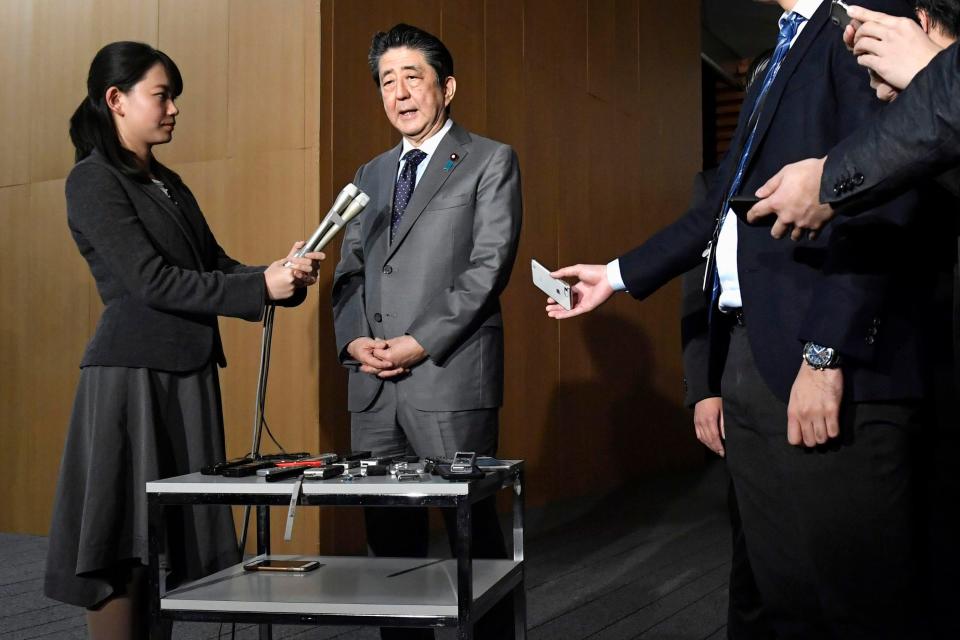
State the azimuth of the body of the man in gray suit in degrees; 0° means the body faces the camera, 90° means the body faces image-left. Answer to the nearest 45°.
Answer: approximately 45°

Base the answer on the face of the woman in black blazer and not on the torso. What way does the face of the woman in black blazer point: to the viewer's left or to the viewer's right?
to the viewer's right

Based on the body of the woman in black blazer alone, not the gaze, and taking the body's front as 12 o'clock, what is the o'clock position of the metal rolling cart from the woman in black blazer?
The metal rolling cart is roughly at 2 o'clock from the woman in black blazer.

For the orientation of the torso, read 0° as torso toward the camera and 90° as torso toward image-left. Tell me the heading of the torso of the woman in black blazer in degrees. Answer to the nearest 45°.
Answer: approximately 270°
